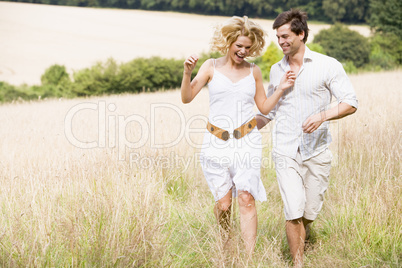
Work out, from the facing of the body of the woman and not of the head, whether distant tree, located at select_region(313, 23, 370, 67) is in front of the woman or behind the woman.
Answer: behind

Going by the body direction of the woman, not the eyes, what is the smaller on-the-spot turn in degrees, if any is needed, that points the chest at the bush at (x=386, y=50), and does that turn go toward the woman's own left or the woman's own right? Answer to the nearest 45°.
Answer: approximately 180°

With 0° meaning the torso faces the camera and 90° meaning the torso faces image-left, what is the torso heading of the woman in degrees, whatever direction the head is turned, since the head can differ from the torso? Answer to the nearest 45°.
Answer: approximately 0°

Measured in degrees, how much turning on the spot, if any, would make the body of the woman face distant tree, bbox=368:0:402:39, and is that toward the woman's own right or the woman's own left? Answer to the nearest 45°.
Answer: approximately 180°
